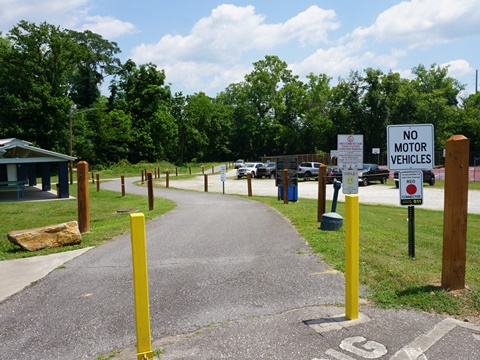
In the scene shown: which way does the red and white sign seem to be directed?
toward the camera

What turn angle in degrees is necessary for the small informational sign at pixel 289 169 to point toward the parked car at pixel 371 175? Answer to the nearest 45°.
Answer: approximately 180°

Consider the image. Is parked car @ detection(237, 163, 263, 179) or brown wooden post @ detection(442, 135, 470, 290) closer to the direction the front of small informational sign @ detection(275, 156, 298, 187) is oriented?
the brown wooden post

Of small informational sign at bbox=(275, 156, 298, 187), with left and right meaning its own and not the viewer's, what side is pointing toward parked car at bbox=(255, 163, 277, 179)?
back

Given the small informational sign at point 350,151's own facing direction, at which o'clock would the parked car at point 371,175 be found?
The parked car is roughly at 6 o'clock from the small informational sign.

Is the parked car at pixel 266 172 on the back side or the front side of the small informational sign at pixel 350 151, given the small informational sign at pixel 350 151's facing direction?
on the back side

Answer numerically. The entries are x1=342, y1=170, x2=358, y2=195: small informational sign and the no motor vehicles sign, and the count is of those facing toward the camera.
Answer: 2

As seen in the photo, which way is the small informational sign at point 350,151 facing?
toward the camera

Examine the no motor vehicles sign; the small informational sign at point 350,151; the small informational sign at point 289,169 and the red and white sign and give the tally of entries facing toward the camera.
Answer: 4

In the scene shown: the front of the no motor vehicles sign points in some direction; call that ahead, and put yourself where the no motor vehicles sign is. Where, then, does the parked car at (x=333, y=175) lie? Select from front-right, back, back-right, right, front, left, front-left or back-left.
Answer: back
